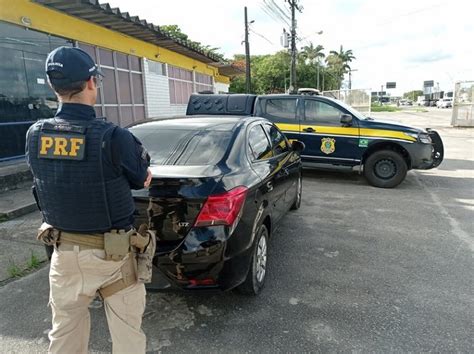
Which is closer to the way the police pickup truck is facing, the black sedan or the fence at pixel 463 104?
the fence

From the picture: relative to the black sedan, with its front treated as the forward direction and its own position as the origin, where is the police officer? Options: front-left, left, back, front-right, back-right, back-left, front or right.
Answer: back

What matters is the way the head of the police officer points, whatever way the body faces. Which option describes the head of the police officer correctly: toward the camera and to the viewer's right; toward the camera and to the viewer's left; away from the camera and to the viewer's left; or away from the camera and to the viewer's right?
away from the camera and to the viewer's right

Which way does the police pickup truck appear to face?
to the viewer's right

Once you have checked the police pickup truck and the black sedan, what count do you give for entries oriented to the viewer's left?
0

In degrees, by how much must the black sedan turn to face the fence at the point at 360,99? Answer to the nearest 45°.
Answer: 0° — it already faces it

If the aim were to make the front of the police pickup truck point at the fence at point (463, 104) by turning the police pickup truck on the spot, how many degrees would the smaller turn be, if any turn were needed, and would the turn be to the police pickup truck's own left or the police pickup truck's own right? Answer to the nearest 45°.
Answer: approximately 45° to the police pickup truck's own left

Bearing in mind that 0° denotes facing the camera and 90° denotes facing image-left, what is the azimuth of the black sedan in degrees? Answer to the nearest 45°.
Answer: approximately 225°

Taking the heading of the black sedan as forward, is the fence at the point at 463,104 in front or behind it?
in front

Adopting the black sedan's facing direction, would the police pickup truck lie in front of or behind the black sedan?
in front
